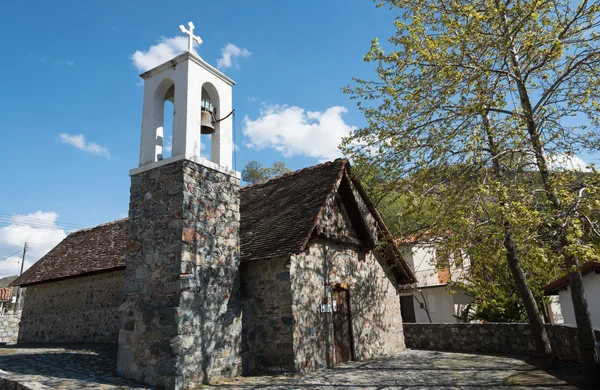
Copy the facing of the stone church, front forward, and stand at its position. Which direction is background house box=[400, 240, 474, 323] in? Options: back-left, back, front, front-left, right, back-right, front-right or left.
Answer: left

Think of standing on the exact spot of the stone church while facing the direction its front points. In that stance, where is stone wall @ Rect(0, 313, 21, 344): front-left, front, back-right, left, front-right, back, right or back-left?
back

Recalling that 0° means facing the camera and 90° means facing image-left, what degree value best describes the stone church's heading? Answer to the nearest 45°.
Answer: approximately 315°

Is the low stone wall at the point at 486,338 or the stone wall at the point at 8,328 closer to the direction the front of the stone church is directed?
the low stone wall
